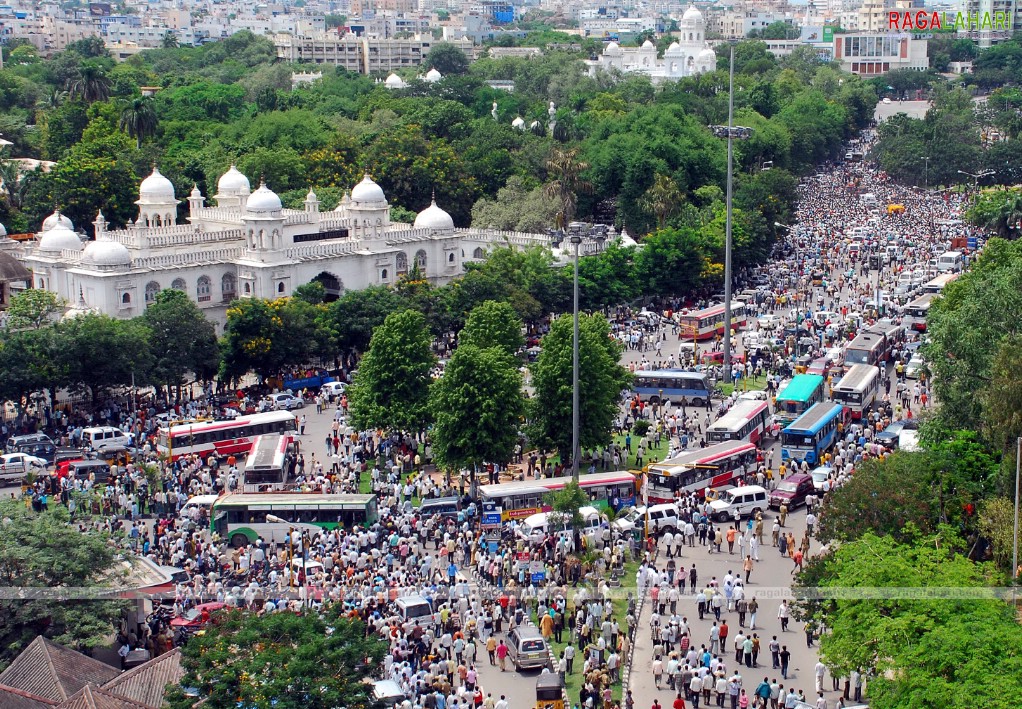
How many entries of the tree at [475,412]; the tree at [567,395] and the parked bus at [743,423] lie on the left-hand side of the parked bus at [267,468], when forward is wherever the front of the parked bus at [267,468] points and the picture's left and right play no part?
3

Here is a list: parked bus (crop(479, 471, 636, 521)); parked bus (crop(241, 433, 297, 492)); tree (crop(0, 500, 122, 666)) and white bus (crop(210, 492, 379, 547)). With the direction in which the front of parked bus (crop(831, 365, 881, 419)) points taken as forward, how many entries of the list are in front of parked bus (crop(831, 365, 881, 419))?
4

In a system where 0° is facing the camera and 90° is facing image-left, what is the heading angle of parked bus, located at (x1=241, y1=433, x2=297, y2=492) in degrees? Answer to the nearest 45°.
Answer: approximately 0°

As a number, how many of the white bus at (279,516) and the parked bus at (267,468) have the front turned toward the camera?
1

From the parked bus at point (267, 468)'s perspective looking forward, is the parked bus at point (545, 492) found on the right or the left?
on its left

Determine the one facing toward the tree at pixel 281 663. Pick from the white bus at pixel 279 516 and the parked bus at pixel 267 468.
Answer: the parked bus

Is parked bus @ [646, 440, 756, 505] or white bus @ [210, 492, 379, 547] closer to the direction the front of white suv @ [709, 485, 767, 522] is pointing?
the white bus

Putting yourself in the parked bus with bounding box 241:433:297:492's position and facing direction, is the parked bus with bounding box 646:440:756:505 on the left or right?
on its left

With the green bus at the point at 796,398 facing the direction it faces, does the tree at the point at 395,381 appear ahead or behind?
ahead

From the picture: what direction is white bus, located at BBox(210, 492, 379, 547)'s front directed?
to the viewer's left

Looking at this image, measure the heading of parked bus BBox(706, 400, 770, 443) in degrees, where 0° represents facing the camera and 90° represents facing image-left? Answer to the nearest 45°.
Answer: approximately 45°
